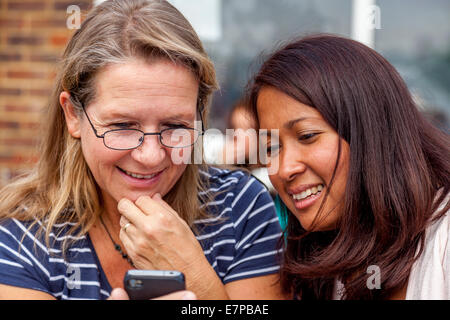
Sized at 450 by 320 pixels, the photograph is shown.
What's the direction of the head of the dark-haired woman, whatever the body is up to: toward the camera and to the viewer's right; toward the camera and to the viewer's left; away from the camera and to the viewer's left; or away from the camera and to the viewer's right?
toward the camera and to the viewer's left

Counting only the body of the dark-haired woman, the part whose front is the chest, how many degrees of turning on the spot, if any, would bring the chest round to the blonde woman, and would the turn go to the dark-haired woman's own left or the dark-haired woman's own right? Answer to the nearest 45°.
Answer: approximately 45° to the dark-haired woman's own right

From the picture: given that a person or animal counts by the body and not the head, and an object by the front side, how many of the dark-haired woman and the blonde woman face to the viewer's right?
0

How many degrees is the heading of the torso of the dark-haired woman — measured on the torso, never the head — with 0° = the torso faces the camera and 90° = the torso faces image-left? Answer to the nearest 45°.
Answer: approximately 45°

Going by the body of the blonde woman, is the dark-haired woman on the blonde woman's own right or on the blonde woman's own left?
on the blonde woman's own left

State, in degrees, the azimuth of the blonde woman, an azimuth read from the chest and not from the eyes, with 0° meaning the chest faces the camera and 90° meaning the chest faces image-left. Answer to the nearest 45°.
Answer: approximately 0°
